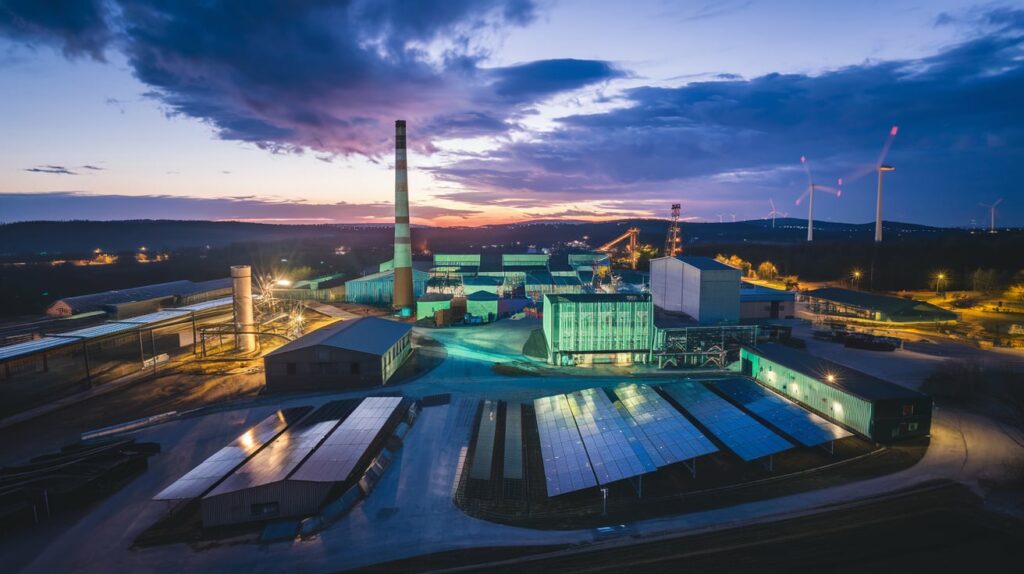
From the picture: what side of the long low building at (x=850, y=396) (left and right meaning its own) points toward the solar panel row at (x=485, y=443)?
front

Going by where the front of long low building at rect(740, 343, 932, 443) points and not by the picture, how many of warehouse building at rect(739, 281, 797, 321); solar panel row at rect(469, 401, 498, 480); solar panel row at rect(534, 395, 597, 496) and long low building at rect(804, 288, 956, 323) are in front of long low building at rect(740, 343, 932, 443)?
2

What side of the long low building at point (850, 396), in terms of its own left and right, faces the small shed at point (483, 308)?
right

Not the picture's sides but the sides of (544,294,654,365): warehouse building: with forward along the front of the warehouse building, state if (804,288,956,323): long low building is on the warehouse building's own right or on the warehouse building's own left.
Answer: on the warehouse building's own left

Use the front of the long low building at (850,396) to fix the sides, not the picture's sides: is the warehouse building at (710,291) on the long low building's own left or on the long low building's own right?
on the long low building's own right

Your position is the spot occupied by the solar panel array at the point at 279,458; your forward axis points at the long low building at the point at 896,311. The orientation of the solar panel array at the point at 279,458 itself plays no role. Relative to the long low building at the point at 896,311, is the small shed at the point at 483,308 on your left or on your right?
left

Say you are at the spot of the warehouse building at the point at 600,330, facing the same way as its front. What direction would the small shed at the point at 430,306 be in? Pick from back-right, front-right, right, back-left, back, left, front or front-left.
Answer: back-right

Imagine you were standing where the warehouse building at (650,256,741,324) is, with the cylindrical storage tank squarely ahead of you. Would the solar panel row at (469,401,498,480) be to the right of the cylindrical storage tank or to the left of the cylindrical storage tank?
left

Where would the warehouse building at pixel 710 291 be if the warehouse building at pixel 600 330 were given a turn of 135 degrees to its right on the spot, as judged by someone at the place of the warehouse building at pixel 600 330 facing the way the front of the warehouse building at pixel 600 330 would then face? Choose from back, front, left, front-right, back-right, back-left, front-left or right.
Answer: right

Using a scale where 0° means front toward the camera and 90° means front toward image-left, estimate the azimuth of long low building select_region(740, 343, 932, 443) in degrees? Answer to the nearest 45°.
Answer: approximately 45°

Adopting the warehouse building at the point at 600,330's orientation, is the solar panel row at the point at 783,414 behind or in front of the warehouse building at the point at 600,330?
in front

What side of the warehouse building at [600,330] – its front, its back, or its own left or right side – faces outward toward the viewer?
front

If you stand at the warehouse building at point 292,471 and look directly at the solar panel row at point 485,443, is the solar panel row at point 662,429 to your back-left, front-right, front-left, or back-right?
front-right

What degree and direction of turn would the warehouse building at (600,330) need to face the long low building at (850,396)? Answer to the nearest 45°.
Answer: approximately 45° to its left

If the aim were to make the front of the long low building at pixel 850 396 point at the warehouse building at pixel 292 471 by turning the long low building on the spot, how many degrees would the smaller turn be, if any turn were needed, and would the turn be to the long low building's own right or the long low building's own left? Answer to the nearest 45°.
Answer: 0° — it already faces it

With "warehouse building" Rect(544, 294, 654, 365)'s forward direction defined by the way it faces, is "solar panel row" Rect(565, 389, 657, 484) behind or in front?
in front

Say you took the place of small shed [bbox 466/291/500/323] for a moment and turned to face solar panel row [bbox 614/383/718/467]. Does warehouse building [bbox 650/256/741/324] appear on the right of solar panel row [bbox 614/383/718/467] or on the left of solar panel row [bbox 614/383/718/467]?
left

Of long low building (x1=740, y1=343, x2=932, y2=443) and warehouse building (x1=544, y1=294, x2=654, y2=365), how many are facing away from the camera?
0
